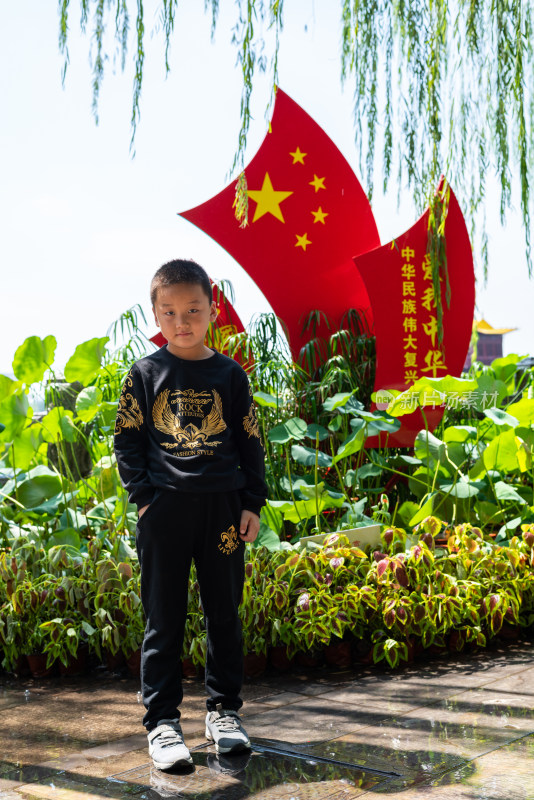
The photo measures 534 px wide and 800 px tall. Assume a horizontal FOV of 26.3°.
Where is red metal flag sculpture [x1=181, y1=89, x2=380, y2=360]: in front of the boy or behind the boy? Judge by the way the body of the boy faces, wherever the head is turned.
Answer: behind

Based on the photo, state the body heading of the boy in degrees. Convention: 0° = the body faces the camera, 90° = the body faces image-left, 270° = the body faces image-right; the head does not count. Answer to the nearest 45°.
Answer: approximately 0°

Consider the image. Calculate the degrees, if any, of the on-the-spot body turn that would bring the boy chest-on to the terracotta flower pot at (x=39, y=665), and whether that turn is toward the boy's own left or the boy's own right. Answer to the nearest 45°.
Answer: approximately 135° to the boy's own right

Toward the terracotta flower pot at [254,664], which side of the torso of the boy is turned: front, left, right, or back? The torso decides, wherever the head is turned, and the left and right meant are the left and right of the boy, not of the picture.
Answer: back

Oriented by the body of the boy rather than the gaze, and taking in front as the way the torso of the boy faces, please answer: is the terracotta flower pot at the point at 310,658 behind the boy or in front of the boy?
behind
